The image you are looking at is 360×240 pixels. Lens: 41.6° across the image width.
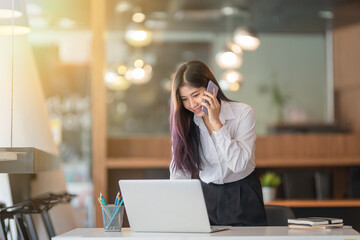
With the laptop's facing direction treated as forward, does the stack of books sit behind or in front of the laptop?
in front

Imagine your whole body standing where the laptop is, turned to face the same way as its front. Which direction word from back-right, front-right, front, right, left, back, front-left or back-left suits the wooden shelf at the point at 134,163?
front-left

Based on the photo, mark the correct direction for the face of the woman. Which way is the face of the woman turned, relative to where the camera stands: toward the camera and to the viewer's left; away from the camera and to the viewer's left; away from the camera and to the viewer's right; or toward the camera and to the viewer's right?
toward the camera and to the viewer's left

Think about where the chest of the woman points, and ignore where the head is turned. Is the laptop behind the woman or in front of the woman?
in front

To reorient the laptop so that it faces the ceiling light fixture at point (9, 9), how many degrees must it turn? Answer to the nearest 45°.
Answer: approximately 90° to its left

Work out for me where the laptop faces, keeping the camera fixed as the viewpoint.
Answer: facing away from the viewer and to the right of the viewer

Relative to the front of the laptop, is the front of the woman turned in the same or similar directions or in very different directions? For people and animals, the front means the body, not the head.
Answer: very different directions

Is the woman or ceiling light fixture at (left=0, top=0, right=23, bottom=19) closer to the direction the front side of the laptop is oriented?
the woman

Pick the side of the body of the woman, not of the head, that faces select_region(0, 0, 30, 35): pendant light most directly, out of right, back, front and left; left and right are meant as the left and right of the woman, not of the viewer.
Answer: right
